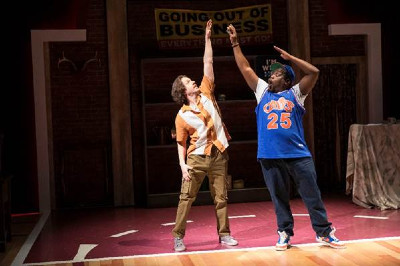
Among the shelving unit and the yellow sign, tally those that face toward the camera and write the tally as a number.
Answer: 2

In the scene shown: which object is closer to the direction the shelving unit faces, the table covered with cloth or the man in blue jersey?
the man in blue jersey

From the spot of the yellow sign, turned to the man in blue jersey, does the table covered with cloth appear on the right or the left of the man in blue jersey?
left

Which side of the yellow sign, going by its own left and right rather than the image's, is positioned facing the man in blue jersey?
front

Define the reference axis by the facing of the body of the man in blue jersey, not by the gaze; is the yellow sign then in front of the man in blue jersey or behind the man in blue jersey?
behind

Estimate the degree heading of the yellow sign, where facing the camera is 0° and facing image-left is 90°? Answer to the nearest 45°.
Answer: approximately 0°
